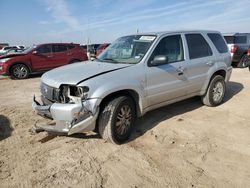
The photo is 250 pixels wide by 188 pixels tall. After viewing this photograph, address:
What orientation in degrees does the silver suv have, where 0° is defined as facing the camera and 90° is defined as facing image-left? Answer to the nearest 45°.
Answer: approximately 45°

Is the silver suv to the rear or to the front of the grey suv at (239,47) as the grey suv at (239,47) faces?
to the rear

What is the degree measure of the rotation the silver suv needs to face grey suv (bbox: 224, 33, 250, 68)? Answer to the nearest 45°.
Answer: approximately 180°

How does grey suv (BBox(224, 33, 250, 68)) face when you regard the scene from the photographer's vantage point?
facing away from the viewer and to the right of the viewer

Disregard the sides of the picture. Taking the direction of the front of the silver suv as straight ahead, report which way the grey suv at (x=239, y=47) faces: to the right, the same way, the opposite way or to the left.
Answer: the opposite way
